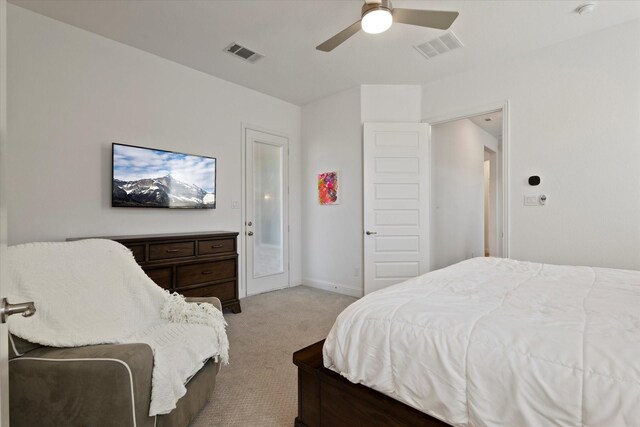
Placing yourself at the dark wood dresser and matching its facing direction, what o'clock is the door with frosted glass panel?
The door with frosted glass panel is roughly at 9 o'clock from the dark wood dresser.

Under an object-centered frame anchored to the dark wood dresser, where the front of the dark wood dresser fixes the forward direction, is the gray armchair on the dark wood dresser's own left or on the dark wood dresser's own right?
on the dark wood dresser's own right

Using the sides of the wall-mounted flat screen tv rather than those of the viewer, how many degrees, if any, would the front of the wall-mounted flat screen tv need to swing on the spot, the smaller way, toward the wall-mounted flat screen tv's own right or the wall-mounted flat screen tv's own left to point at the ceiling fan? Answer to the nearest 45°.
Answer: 0° — it already faces it

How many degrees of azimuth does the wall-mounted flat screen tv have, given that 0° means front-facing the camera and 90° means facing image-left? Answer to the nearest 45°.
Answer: approximately 315°

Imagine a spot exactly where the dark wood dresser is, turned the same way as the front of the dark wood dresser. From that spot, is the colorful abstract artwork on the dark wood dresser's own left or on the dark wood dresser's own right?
on the dark wood dresser's own left

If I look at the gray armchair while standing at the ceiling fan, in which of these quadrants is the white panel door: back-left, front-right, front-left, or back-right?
back-right

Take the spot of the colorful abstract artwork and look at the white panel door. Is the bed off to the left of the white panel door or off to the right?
right

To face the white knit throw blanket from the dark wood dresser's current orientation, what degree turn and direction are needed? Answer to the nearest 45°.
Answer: approximately 90° to its right
